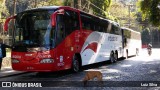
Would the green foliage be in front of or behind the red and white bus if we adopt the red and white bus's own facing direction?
behind

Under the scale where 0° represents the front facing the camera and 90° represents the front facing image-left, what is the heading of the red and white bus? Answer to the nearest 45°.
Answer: approximately 45°

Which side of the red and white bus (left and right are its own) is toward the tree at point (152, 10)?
back
